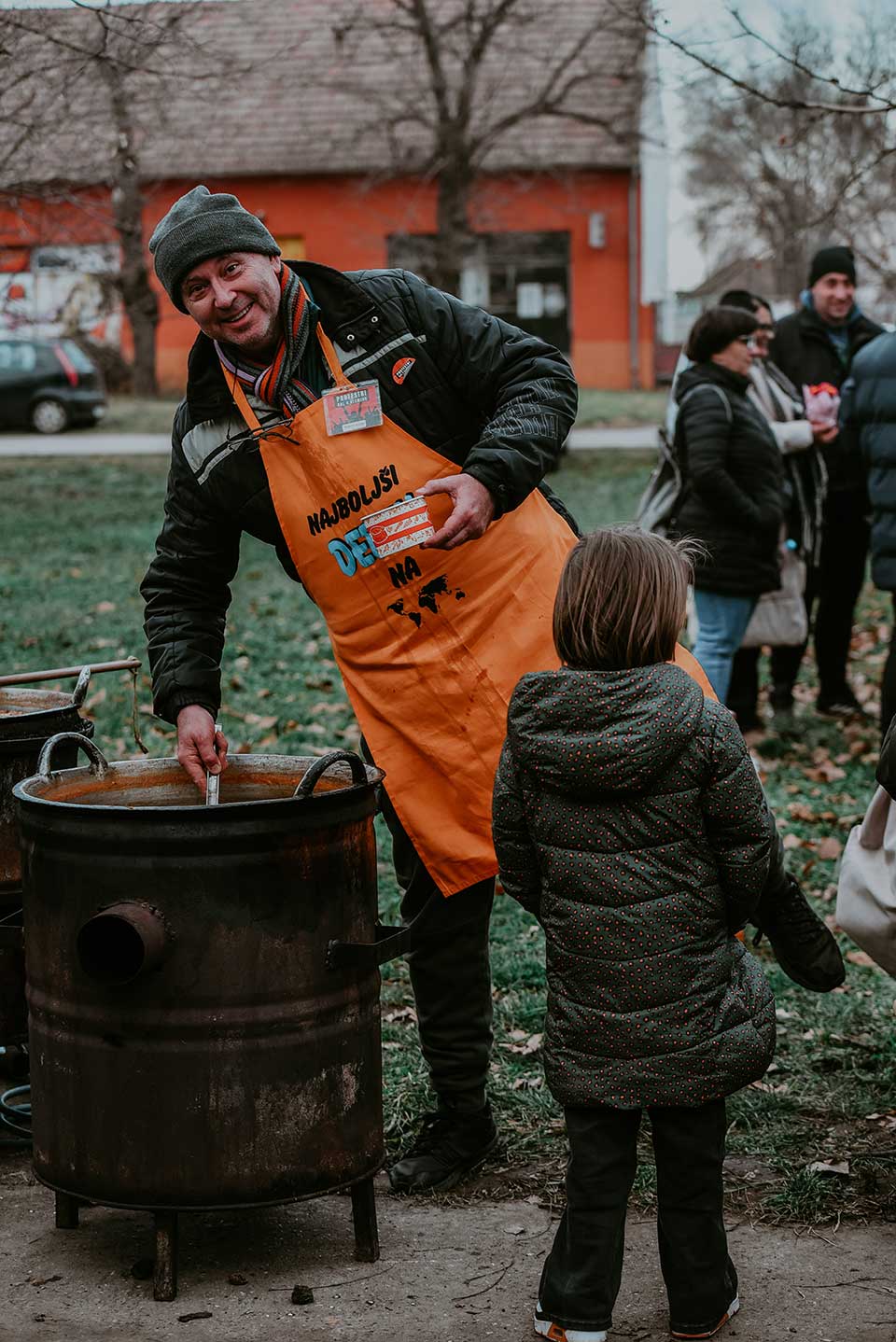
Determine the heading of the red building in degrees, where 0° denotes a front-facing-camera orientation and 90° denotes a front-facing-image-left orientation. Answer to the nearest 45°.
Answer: approximately 0°

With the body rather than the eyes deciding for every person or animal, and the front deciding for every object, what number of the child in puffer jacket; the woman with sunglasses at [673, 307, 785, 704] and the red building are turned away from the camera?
1

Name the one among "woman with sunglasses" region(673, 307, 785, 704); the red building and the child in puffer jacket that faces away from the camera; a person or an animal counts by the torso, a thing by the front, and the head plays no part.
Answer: the child in puffer jacket

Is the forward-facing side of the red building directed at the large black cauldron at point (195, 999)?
yes

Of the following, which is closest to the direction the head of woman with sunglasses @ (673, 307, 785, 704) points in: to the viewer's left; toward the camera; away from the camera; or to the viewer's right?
to the viewer's right

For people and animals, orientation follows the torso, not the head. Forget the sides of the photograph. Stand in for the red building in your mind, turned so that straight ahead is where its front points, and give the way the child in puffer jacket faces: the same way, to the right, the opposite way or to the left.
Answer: the opposite way

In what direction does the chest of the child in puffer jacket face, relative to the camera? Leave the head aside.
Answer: away from the camera

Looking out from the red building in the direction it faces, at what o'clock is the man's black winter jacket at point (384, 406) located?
The man's black winter jacket is roughly at 12 o'clock from the red building.

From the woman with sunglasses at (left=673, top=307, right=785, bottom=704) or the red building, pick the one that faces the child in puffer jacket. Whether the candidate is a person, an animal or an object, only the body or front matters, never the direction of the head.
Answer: the red building

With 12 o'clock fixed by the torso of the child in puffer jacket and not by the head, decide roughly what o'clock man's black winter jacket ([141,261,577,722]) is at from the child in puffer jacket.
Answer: The man's black winter jacket is roughly at 11 o'clock from the child in puffer jacket.

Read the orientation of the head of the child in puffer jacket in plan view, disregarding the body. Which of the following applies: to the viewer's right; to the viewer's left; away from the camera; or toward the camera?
away from the camera

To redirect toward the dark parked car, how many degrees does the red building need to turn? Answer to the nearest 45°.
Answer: approximately 45° to its right

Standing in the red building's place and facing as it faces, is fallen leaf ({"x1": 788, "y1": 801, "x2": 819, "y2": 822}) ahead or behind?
ahead
